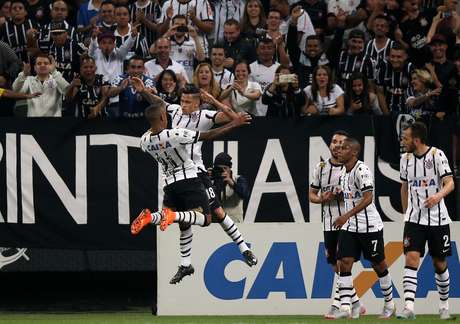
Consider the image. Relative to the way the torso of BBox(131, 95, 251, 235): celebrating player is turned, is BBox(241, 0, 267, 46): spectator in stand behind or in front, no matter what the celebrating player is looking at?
in front

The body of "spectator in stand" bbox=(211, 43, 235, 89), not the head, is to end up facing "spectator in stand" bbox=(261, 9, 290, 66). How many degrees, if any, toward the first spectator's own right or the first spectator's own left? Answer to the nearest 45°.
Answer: approximately 135° to the first spectator's own left
